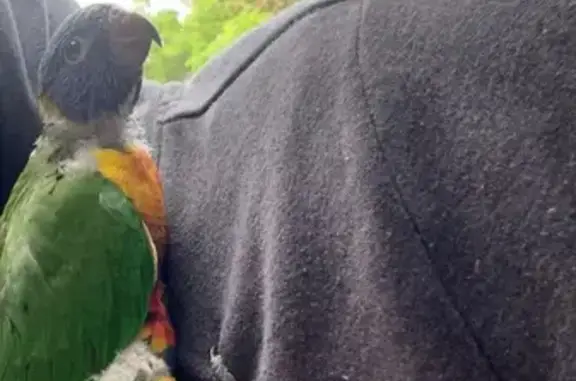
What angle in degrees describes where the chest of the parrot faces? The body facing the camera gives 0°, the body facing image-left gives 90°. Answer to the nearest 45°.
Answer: approximately 270°
